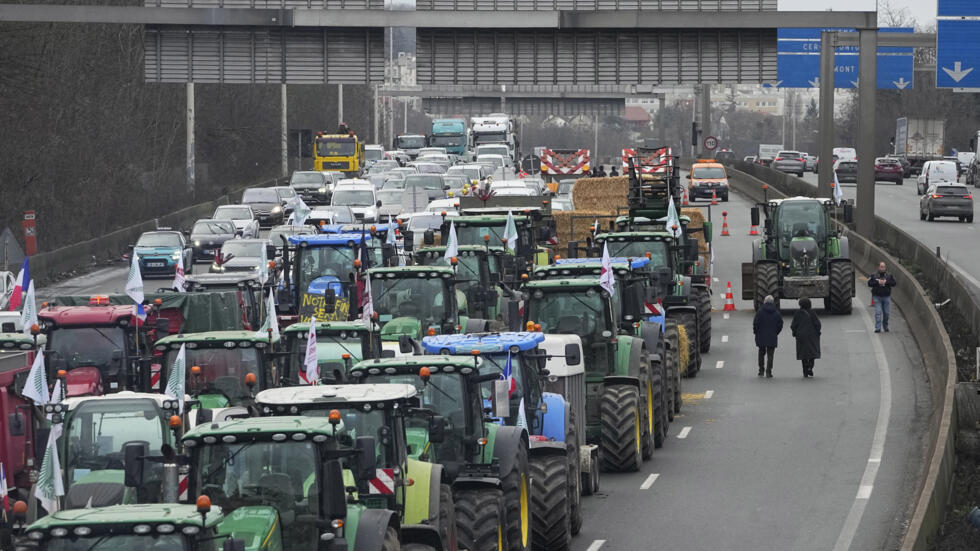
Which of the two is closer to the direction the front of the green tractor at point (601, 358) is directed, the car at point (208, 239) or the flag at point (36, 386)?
the flag

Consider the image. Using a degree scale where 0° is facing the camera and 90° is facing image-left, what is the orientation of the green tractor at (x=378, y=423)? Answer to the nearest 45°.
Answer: approximately 45°

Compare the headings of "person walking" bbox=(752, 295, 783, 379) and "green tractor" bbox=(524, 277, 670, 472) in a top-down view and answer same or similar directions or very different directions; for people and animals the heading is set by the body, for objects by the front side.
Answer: very different directions

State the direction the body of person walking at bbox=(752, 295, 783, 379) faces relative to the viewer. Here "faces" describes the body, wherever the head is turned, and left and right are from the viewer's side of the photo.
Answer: facing away from the viewer

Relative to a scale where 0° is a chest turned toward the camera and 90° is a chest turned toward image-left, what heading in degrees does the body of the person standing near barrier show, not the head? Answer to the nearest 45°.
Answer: approximately 0°

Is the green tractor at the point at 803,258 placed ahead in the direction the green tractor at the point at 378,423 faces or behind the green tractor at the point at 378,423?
behind

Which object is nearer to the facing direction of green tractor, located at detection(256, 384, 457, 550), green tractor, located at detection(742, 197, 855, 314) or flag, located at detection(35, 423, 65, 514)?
the flag

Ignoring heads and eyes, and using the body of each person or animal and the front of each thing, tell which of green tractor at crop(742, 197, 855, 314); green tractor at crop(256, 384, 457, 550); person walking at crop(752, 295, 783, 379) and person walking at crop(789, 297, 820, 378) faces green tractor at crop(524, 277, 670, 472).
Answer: green tractor at crop(742, 197, 855, 314)
